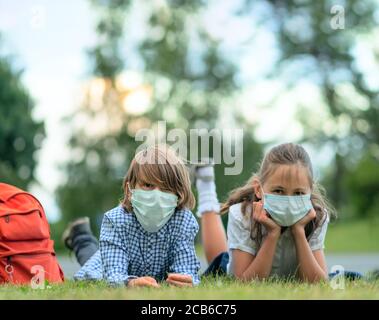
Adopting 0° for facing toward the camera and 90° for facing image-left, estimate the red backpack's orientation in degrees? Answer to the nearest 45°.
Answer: approximately 0°

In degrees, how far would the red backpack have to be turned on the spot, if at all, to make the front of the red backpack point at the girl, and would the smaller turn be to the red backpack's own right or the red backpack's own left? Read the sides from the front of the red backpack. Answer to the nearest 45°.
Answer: approximately 90° to the red backpack's own left
